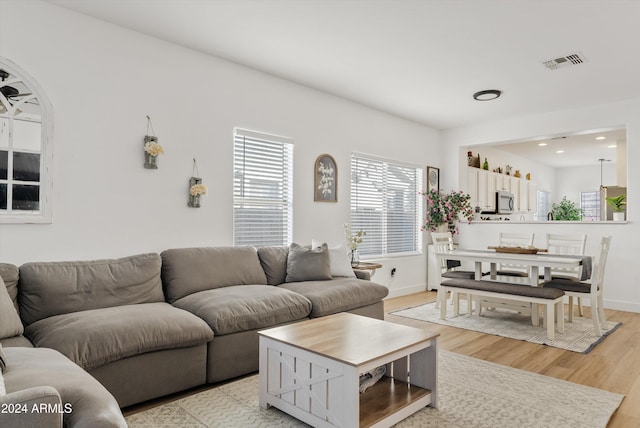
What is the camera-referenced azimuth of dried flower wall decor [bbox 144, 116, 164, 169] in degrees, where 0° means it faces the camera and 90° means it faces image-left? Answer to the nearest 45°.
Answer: approximately 315°

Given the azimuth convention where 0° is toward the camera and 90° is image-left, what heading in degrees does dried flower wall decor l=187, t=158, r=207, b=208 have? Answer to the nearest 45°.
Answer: approximately 315°

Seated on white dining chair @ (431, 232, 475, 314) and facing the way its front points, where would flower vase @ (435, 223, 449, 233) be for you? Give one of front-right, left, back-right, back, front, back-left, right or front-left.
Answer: back-left

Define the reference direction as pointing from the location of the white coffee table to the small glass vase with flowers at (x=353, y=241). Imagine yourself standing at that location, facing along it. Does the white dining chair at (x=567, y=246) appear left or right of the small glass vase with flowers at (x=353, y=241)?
right

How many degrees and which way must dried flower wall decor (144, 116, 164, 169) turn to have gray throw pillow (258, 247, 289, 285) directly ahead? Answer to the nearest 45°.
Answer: approximately 45° to its left

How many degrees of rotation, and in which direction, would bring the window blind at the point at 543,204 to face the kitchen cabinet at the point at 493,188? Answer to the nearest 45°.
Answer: approximately 45° to its right

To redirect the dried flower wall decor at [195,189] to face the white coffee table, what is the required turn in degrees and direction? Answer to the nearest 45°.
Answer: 0° — it already faces it

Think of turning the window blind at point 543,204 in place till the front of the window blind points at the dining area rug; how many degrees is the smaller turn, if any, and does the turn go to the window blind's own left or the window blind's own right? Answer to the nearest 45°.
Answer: approximately 45° to the window blind's own right

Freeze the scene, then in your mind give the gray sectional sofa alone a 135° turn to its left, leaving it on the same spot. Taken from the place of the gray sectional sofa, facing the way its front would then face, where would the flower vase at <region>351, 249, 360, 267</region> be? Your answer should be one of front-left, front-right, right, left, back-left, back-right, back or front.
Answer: front-right

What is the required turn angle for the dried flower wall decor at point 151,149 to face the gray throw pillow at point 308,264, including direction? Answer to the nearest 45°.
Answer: approximately 45° to its left

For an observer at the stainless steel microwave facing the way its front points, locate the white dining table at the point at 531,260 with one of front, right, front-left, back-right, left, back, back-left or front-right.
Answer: front-right
